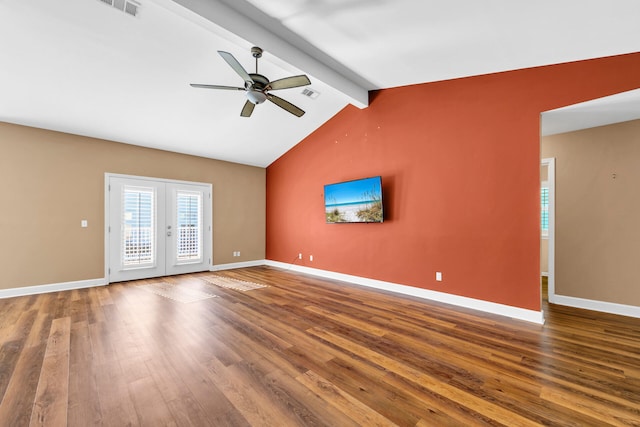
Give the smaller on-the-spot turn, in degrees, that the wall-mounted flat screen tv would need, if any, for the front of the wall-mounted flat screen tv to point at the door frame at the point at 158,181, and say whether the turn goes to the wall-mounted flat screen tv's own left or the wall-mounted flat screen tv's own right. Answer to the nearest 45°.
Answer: approximately 45° to the wall-mounted flat screen tv's own right

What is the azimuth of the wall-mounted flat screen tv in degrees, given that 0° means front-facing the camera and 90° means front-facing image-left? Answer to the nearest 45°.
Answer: approximately 45°

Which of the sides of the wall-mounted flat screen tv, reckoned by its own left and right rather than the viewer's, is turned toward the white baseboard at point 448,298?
left

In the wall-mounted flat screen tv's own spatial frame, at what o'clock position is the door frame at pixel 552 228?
The door frame is roughly at 8 o'clock from the wall-mounted flat screen tv.
